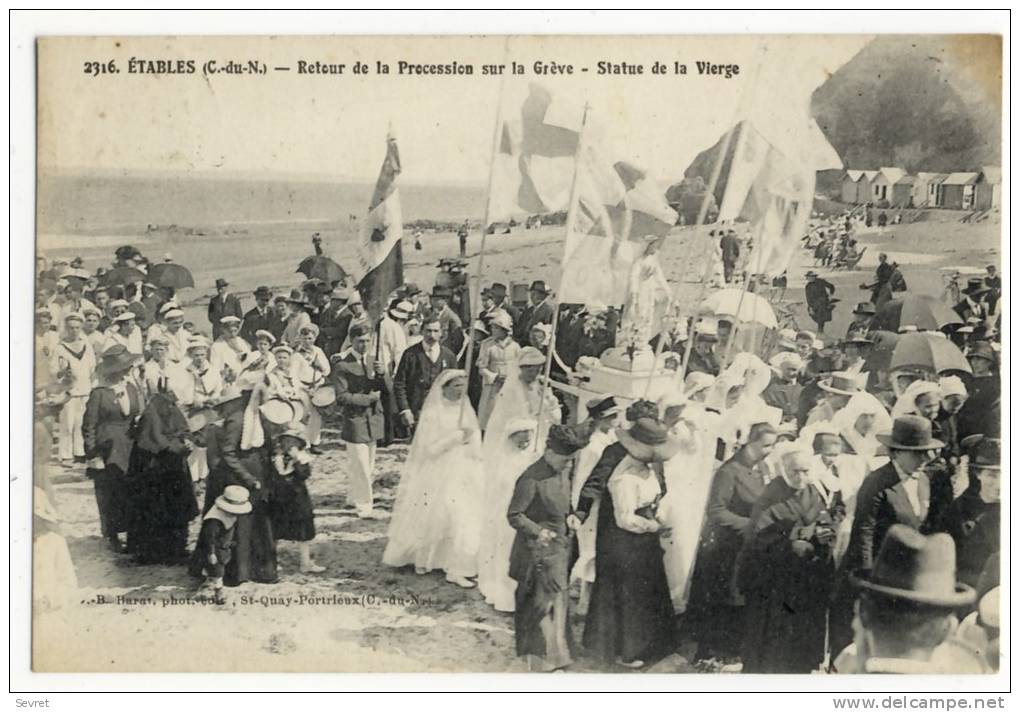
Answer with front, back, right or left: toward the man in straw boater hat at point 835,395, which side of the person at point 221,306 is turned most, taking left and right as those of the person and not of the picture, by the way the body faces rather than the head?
left

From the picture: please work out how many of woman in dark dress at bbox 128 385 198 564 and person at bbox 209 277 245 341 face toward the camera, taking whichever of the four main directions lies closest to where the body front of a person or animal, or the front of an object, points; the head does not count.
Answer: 1

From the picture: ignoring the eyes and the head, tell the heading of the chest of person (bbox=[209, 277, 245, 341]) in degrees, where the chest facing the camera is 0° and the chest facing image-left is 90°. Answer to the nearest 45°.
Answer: approximately 0°

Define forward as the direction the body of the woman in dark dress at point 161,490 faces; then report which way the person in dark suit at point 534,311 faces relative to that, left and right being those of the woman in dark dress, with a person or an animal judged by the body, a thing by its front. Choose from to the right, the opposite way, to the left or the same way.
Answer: the opposite way

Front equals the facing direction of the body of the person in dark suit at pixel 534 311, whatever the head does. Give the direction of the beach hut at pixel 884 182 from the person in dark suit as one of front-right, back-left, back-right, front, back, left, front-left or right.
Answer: back-left
